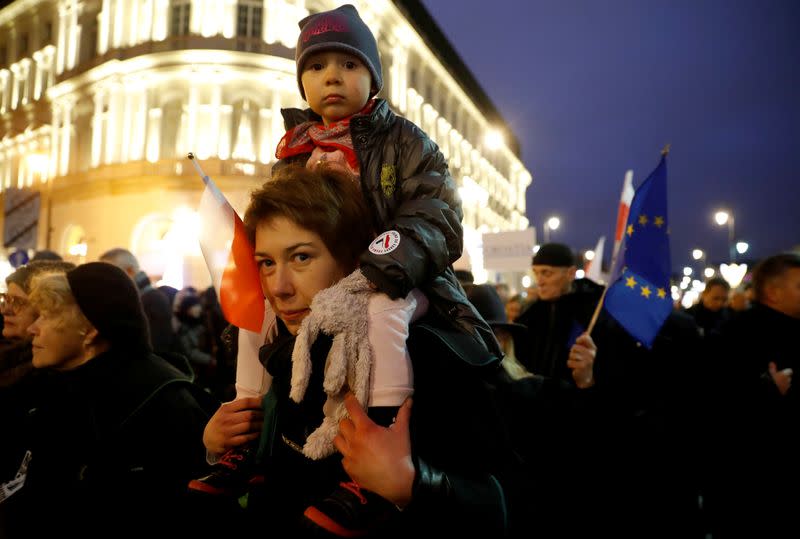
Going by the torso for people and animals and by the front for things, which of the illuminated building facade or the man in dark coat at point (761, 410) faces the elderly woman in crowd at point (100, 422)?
the illuminated building facade

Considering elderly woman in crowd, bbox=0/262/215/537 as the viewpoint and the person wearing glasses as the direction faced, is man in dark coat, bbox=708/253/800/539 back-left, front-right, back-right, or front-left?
back-right

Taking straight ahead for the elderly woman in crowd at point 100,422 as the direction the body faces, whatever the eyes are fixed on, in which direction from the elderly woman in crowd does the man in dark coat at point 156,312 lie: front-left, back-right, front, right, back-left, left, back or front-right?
right

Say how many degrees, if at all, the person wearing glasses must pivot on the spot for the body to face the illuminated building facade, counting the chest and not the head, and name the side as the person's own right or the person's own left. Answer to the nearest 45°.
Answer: approximately 135° to the person's own right
